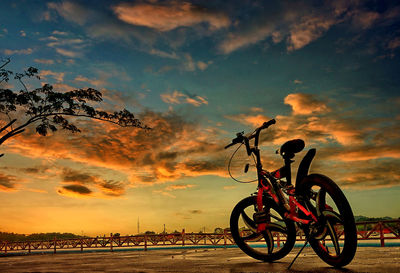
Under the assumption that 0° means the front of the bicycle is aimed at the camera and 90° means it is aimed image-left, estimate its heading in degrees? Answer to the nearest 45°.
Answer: approximately 135°
